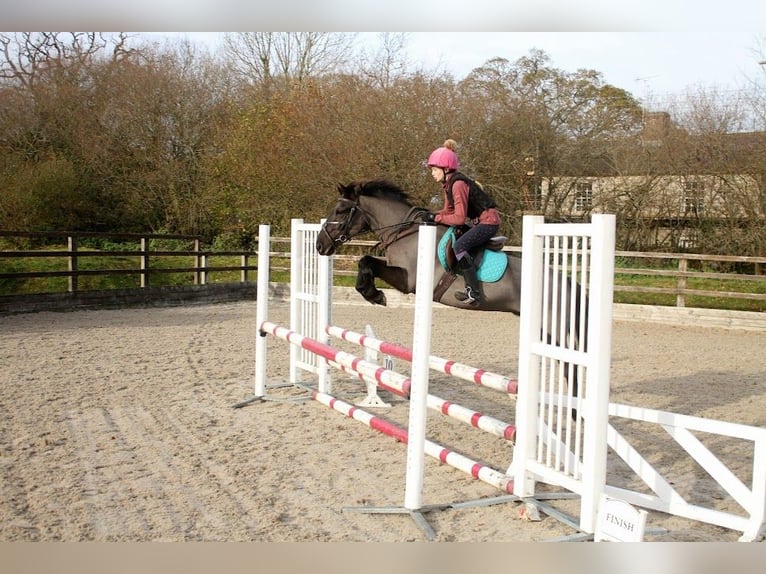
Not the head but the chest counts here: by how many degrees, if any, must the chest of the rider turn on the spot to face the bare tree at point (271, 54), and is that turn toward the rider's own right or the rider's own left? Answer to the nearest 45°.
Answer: approximately 90° to the rider's own right

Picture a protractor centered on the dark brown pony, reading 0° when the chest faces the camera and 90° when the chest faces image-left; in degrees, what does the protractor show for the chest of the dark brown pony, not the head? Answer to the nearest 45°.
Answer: approximately 90°

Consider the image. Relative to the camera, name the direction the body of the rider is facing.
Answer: to the viewer's left

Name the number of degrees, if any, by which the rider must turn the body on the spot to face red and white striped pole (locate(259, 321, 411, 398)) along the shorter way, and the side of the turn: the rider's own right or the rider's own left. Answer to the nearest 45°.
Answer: approximately 45° to the rider's own left

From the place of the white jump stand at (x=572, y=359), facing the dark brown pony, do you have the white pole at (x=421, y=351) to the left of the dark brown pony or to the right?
left

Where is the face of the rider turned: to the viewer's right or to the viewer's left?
to the viewer's left

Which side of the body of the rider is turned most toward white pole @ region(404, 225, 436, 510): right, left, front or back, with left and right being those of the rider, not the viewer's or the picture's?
left

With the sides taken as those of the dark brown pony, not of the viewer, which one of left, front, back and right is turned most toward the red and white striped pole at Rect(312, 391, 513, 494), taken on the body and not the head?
left
